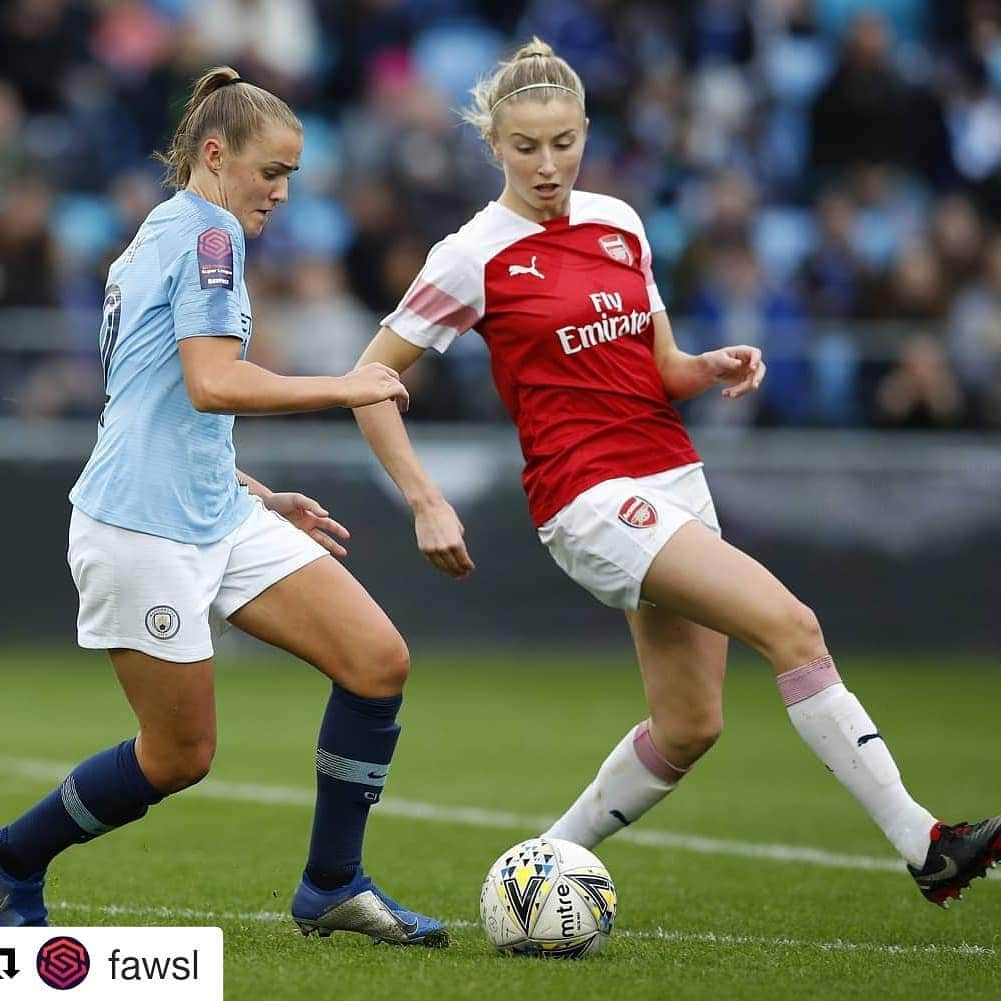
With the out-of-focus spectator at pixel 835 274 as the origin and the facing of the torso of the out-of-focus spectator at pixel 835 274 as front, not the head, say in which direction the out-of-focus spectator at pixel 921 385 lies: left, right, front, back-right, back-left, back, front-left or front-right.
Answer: front-left

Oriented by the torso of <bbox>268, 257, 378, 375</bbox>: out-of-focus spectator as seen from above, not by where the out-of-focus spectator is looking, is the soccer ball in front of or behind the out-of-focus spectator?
in front

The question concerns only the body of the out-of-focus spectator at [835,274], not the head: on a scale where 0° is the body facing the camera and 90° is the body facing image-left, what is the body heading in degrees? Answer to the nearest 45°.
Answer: approximately 0°

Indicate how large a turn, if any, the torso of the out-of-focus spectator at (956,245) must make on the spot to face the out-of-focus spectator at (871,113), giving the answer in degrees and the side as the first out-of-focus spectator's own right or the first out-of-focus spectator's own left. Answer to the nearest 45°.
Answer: approximately 135° to the first out-of-focus spectator's own right

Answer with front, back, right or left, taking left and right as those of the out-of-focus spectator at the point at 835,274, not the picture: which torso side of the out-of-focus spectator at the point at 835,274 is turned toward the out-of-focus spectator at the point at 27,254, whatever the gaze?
right

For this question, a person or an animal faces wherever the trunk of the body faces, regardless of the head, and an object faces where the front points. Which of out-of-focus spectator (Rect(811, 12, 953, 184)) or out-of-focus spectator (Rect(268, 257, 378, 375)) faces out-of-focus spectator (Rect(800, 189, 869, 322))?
out-of-focus spectator (Rect(811, 12, 953, 184))

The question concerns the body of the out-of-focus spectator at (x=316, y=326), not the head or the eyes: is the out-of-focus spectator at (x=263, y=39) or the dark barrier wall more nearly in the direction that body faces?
the dark barrier wall

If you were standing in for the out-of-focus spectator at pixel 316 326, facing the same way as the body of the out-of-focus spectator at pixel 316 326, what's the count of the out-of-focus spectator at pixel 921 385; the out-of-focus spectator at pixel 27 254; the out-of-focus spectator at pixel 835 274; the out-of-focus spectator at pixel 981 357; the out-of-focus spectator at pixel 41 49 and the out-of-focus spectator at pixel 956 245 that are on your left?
4

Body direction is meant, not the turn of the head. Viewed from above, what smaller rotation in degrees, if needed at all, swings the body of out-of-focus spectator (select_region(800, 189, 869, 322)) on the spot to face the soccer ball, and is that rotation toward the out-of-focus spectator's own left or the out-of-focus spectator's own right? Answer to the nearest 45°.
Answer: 0° — they already face it

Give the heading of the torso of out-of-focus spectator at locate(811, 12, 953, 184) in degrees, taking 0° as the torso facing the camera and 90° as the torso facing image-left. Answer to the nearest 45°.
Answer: approximately 0°

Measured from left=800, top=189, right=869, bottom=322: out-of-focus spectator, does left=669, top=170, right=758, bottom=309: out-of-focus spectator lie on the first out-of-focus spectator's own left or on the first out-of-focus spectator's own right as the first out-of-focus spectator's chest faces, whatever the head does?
on the first out-of-focus spectator's own right

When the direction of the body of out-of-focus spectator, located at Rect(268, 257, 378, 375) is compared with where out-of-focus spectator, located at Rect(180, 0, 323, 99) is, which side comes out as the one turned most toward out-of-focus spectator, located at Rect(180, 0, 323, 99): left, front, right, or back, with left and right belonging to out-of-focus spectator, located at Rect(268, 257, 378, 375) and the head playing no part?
back
